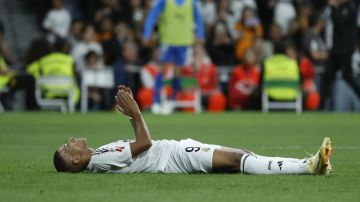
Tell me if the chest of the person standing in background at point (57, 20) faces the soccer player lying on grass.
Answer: yes

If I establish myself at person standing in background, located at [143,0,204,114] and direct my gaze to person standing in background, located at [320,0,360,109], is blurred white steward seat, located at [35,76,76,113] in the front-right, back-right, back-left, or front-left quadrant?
back-left
